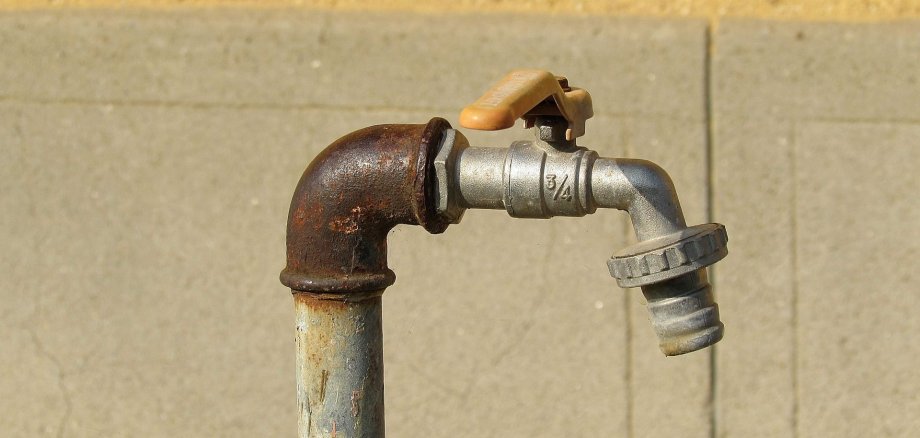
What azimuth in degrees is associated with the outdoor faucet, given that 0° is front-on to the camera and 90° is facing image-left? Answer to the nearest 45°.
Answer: approximately 270°
